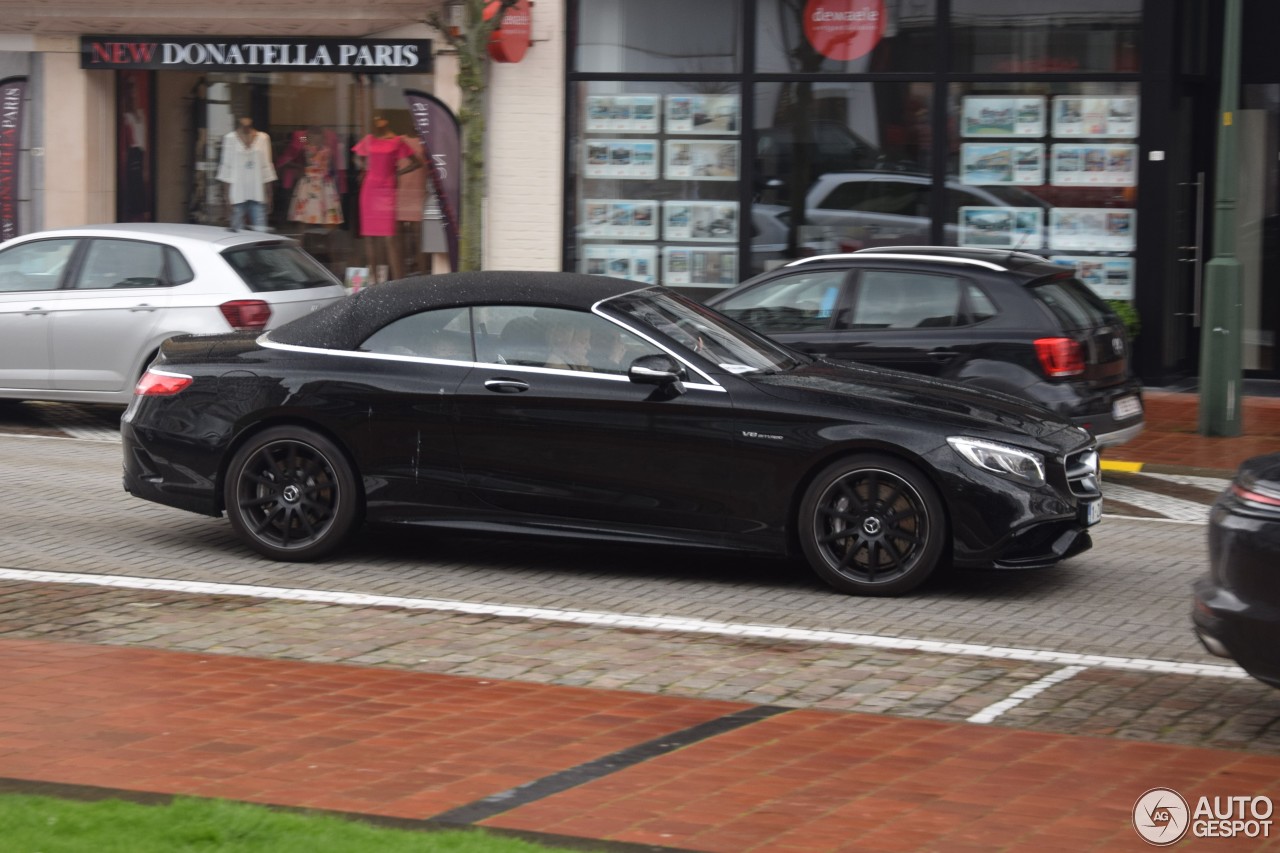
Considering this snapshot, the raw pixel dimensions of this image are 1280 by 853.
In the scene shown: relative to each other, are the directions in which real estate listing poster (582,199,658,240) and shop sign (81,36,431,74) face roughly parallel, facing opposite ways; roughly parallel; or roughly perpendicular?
roughly parallel

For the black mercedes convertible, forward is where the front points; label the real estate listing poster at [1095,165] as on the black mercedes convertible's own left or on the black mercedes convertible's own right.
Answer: on the black mercedes convertible's own left

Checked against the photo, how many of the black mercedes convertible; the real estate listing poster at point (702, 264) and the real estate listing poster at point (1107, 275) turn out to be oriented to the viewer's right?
1

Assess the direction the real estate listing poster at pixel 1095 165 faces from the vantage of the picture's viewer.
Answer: facing the viewer

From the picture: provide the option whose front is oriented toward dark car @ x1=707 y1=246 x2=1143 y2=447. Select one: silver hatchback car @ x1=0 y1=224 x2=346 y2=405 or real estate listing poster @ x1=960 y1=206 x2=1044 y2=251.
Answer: the real estate listing poster

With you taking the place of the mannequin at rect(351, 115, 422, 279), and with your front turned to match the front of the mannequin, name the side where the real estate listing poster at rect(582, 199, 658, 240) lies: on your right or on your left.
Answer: on your left

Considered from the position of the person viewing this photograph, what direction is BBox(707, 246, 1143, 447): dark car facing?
facing away from the viewer and to the left of the viewer

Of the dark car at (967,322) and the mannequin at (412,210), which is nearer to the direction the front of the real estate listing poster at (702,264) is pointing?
the dark car

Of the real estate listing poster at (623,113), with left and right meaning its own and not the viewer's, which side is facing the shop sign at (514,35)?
right

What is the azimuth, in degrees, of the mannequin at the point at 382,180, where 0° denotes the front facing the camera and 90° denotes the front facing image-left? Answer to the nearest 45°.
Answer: approximately 0°

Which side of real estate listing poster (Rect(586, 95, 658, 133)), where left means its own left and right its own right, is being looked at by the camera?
front

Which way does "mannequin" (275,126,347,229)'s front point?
toward the camera

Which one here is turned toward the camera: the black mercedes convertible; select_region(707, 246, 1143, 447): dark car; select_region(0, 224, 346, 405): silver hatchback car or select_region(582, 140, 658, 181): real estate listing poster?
the real estate listing poster
